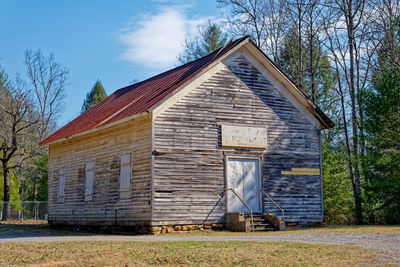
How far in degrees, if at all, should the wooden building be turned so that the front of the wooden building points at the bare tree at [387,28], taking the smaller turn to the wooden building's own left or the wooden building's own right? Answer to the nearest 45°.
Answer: approximately 90° to the wooden building's own left

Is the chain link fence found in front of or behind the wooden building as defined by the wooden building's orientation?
behind

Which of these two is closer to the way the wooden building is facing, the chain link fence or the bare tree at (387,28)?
the bare tree

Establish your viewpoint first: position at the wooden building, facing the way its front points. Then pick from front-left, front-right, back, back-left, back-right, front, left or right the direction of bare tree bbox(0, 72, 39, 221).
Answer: back

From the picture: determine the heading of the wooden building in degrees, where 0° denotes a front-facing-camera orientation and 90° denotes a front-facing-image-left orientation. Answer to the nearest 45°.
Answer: approximately 315°
